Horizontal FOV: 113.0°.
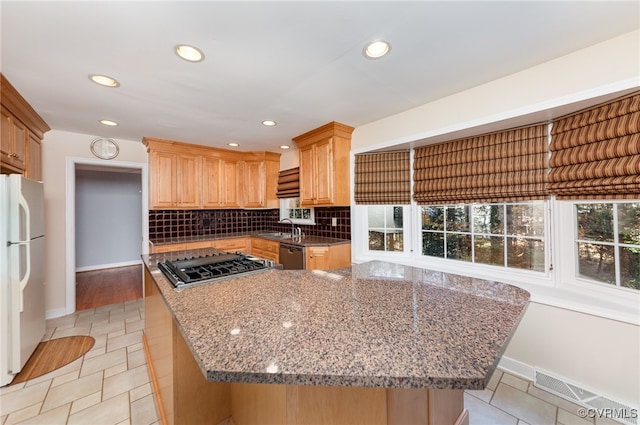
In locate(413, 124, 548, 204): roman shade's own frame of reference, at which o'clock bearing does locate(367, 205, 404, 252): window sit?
The window is roughly at 2 o'clock from the roman shade.

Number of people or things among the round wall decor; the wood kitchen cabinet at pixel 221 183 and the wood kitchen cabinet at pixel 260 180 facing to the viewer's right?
0

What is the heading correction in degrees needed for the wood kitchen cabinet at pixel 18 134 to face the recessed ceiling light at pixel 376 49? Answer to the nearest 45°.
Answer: approximately 45° to its right

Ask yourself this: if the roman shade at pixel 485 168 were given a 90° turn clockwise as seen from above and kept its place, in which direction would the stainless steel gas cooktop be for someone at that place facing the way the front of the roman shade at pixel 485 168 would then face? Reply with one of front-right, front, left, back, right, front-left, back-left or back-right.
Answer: left

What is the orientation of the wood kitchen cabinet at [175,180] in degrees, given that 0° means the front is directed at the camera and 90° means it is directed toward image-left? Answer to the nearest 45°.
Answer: approximately 0°

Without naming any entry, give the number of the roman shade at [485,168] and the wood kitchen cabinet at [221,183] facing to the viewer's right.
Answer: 0

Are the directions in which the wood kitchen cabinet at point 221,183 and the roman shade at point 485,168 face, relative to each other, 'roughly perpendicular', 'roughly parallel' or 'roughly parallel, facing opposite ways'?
roughly perpendicular

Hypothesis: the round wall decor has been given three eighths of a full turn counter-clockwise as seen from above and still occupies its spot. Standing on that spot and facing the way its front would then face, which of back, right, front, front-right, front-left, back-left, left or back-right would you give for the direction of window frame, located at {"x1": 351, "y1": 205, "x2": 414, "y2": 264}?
right

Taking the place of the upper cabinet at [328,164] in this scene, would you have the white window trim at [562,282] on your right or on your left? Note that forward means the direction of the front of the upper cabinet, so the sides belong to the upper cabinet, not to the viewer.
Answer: on your left

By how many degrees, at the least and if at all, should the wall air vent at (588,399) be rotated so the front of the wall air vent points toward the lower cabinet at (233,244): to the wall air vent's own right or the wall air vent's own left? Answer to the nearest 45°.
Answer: approximately 45° to the wall air vent's own right

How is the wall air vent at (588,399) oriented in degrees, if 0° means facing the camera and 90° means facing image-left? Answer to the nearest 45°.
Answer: approximately 45°

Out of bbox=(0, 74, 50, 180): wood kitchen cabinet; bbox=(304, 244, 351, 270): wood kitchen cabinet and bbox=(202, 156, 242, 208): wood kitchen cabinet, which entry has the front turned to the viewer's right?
bbox=(0, 74, 50, 180): wood kitchen cabinet

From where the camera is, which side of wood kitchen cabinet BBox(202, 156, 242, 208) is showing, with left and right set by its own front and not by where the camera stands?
front

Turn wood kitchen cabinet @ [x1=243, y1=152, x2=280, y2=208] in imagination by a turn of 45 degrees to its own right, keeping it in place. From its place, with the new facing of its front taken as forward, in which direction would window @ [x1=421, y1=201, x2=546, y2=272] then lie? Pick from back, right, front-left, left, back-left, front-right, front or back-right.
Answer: back-left
